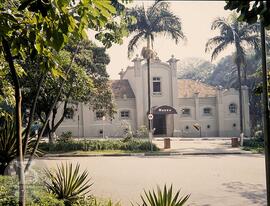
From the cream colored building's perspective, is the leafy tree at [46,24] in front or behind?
in front

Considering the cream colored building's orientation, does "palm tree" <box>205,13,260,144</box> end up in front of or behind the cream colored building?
in front

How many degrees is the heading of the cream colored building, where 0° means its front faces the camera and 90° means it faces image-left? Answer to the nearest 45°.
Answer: approximately 0°

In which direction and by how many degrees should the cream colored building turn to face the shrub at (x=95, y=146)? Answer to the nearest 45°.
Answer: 0° — it already faces it

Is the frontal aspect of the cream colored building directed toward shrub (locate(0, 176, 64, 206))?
yes
